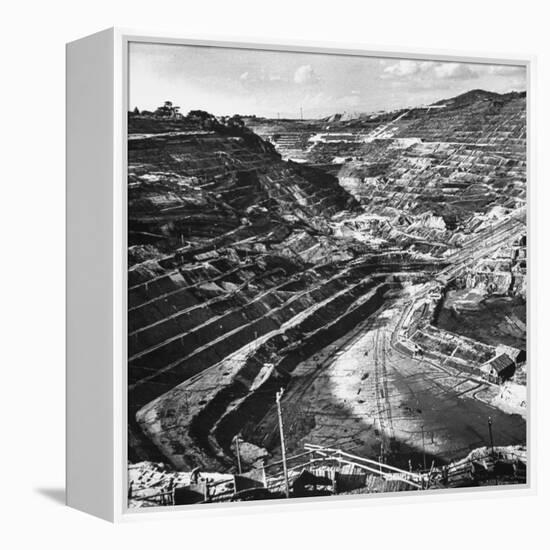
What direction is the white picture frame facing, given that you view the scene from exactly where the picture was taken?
facing the viewer and to the right of the viewer
